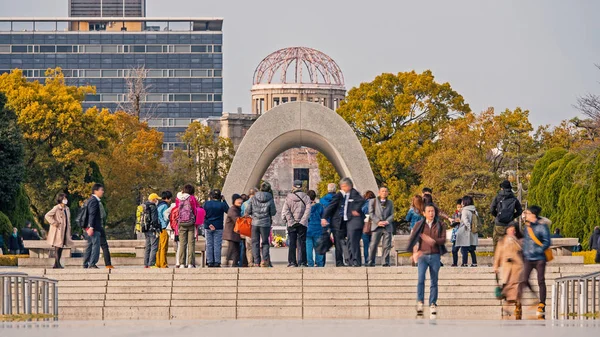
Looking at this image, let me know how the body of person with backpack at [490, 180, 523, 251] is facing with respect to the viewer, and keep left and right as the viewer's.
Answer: facing away from the viewer

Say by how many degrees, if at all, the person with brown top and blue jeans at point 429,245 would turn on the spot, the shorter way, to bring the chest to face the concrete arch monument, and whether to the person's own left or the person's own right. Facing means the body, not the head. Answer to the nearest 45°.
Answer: approximately 180°

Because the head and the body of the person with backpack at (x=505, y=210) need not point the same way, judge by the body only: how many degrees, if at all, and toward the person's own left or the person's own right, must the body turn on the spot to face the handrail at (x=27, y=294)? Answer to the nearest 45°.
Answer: approximately 135° to the person's own left

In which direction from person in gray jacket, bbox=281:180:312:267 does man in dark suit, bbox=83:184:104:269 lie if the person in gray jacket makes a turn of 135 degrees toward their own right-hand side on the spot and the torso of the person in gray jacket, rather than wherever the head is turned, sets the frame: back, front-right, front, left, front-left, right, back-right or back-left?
back-right

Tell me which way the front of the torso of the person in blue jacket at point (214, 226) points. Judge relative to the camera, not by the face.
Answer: away from the camera

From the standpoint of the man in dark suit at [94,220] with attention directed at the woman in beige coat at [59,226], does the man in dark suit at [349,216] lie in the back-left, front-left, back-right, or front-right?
back-right

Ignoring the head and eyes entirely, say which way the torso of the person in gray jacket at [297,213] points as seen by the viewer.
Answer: away from the camera

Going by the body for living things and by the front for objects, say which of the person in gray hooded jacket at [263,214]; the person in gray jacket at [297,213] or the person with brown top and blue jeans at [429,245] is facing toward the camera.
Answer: the person with brown top and blue jeans at [429,245]

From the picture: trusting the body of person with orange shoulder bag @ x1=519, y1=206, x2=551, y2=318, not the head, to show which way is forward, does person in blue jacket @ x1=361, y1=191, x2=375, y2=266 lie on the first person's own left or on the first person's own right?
on the first person's own right

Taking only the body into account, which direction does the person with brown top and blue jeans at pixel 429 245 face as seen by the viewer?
toward the camera

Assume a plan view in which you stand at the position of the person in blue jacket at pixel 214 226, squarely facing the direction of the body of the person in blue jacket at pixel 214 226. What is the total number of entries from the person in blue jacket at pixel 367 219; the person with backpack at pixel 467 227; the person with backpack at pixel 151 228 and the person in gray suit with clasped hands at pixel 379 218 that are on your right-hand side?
3

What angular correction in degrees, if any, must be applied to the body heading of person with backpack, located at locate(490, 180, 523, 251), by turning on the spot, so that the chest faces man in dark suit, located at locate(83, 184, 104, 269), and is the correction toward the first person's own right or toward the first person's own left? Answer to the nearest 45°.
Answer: approximately 90° to the first person's own left

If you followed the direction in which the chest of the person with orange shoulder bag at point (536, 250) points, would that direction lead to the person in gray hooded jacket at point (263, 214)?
no

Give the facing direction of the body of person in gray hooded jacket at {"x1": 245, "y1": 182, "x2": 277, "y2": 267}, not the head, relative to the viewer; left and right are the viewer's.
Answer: facing away from the viewer

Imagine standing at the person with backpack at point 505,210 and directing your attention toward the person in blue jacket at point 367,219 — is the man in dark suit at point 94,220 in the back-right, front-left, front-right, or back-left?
front-left
